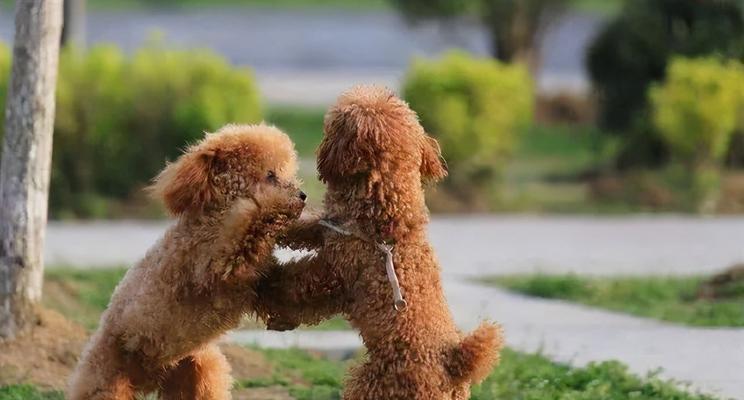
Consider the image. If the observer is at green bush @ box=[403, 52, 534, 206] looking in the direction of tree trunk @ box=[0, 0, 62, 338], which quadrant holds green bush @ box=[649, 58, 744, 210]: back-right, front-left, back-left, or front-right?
back-left

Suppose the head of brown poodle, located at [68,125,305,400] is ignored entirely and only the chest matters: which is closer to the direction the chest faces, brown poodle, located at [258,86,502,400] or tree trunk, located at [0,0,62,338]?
the brown poodle

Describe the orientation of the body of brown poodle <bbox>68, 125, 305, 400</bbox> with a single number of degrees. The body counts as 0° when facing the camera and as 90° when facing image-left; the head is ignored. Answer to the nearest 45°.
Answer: approximately 270°

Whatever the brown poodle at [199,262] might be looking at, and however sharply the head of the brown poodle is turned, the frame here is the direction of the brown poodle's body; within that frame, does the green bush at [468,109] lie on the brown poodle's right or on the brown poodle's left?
on the brown poodle's left

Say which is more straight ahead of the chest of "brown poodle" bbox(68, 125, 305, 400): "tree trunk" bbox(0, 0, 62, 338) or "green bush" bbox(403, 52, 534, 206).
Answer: the green bush

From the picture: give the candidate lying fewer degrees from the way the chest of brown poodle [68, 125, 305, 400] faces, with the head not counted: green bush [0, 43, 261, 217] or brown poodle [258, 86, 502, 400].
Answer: the brown poodle

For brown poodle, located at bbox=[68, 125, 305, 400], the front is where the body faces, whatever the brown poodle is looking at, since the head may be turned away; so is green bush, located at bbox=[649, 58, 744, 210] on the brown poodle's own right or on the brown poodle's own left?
on the brown poodle's own left

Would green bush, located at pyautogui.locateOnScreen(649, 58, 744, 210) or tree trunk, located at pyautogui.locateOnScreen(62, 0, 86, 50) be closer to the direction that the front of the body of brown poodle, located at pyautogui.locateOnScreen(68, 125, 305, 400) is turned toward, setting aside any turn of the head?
the green bush

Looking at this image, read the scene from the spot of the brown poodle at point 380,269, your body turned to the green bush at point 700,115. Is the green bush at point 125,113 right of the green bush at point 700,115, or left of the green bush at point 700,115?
left

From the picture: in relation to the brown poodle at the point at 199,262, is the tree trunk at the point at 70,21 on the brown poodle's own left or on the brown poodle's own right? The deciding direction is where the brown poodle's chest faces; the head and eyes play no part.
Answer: on the brown poodle's own left
